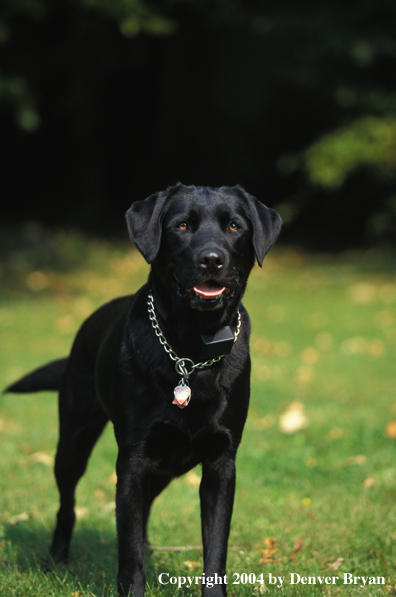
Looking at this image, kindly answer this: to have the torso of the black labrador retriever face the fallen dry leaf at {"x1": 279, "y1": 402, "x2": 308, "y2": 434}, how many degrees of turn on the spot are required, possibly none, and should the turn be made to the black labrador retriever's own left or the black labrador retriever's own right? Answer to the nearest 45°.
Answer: approximately 135° to the black labrador retriever's own left

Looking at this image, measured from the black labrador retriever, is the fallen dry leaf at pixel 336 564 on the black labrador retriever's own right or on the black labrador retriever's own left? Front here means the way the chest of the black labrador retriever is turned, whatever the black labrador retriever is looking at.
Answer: on the black labrador retriever's own left

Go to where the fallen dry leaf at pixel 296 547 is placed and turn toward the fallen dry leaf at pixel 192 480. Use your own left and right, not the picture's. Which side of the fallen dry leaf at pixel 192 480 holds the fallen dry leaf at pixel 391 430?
right

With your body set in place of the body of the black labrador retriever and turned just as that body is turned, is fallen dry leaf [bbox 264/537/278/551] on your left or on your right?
on your left

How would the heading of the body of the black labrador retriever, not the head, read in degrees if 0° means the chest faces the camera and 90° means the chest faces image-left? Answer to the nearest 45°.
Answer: approximately 315°

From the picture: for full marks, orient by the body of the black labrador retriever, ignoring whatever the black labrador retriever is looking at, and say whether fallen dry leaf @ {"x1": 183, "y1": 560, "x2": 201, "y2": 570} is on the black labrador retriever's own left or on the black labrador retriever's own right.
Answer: on the black labrador retriever's own left

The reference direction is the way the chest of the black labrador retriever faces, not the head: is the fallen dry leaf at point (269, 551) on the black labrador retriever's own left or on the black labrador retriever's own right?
on the black labrador retriever's own left
